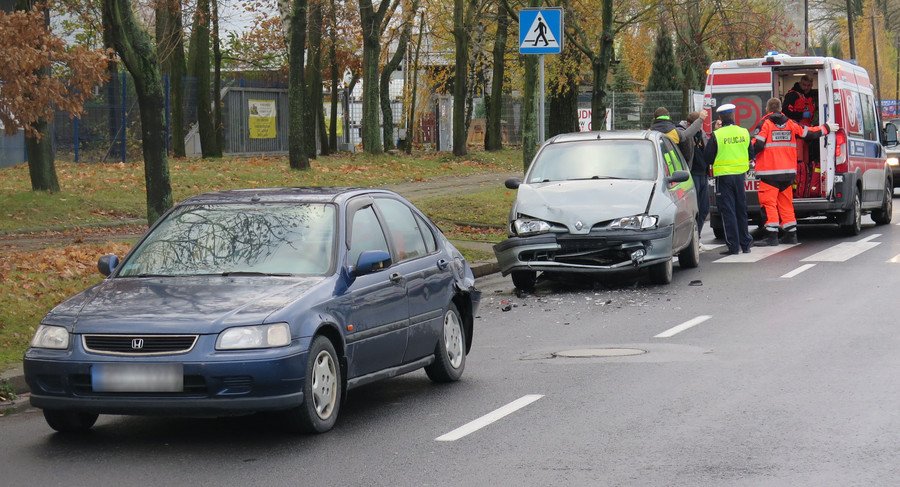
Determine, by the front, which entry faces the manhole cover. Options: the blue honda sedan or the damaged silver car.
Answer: the damaged silver car

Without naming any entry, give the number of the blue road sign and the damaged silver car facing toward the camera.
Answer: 2

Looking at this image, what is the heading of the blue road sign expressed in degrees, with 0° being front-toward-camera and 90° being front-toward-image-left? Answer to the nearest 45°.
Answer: approximately 0°

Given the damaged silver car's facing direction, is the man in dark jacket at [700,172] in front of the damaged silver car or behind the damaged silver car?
behind

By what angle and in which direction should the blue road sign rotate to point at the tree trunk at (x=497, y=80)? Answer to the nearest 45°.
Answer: approximately 180°

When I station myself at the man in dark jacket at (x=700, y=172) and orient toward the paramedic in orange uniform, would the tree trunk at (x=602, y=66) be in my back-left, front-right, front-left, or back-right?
back-left

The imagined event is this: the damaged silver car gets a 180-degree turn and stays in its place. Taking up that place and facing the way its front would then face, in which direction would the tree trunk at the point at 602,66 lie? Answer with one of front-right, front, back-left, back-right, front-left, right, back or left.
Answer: front

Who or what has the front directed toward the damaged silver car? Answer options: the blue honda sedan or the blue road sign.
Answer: the blue road sign

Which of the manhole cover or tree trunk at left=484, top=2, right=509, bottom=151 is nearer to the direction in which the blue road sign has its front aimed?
the manhole cover

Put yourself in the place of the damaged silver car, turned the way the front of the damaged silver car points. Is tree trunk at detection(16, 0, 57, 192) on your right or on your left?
on your right

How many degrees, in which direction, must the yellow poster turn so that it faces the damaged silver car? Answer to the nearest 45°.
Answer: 0° — it already faces it

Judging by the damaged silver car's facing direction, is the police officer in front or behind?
behind
